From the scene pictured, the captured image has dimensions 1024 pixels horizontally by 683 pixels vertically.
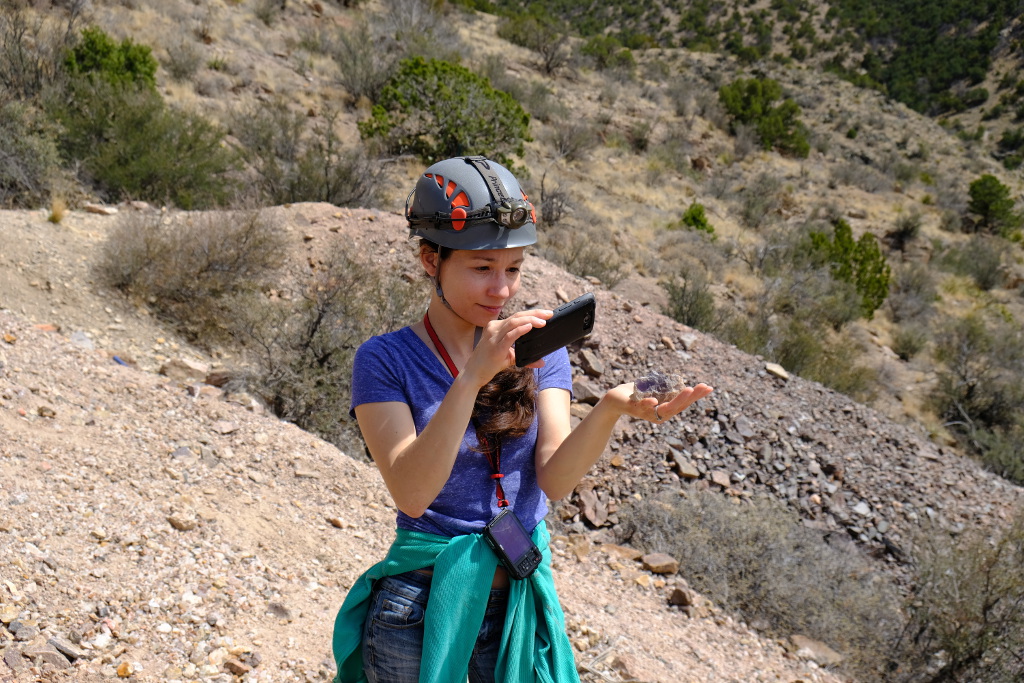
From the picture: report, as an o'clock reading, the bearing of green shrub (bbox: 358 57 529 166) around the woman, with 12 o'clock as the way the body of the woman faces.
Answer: The green shrub is roughly at 7 o'clock from the woman.

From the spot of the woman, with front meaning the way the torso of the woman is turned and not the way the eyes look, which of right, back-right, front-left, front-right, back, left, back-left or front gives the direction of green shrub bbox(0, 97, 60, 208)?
back

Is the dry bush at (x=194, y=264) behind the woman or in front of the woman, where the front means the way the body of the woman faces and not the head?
behind

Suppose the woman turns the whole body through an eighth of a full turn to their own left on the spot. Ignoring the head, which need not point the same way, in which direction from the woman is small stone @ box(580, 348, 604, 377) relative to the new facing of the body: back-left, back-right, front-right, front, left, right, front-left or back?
left

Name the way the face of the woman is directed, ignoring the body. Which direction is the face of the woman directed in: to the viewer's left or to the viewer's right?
to the viewer's right

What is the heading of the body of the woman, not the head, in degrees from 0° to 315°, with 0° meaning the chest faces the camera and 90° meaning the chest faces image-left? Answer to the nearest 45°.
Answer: approximately 315°

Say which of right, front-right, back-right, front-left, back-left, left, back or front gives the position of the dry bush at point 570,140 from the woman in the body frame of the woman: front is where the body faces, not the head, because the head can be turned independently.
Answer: back-left

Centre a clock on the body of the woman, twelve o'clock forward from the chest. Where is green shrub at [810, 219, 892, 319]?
The green shrub is roughly at 8 o'clock from the woman.

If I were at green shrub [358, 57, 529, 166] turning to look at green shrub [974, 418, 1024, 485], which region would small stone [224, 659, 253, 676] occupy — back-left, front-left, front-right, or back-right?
front-right
